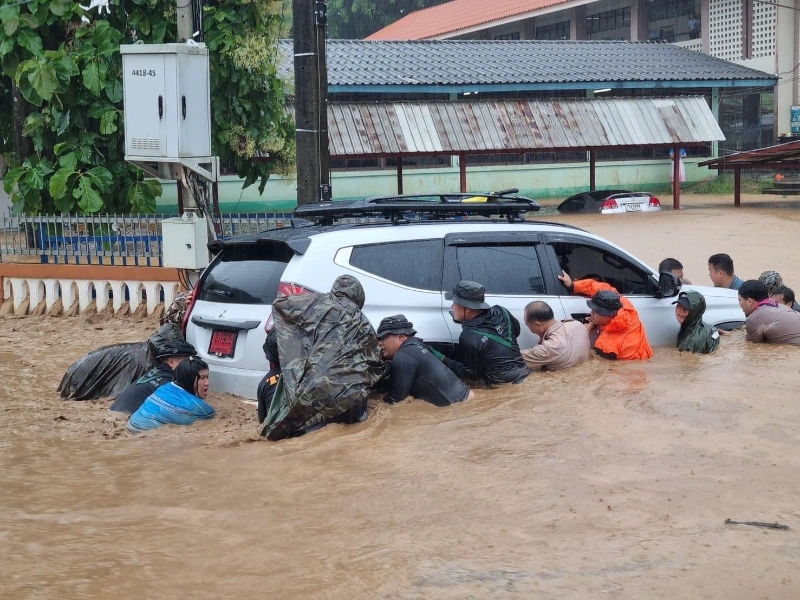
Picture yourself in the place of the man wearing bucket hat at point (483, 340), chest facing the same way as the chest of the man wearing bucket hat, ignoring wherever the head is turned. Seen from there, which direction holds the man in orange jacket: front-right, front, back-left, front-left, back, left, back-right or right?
right

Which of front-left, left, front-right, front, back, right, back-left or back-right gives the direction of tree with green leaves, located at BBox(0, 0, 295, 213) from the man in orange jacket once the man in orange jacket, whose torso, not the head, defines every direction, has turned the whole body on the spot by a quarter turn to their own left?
right

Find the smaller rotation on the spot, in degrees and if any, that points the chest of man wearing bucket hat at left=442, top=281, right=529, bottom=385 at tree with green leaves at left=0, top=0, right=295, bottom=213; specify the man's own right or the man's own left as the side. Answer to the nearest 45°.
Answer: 0° — they already face it

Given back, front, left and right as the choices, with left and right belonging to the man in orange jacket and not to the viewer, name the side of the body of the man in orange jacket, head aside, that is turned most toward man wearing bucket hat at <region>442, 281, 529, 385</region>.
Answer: left

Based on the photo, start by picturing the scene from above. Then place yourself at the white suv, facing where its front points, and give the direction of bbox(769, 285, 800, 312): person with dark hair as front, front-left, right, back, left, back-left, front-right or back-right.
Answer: front

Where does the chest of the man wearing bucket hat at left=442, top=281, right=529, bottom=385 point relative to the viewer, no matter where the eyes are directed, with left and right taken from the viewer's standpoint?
facing away from the viewer and to the left of the viewer

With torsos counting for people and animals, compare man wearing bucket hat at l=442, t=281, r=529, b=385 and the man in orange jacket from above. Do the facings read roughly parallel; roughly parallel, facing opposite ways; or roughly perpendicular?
roughly parallel

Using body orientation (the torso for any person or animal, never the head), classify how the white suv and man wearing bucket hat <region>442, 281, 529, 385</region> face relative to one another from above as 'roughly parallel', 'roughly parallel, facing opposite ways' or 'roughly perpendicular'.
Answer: roughly perpendicular

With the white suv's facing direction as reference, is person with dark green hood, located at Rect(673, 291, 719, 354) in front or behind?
in front

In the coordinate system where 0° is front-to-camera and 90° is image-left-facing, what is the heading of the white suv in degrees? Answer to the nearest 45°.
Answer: approximately 225°

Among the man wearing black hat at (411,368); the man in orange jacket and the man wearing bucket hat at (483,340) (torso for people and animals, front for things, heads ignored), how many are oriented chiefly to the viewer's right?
0
